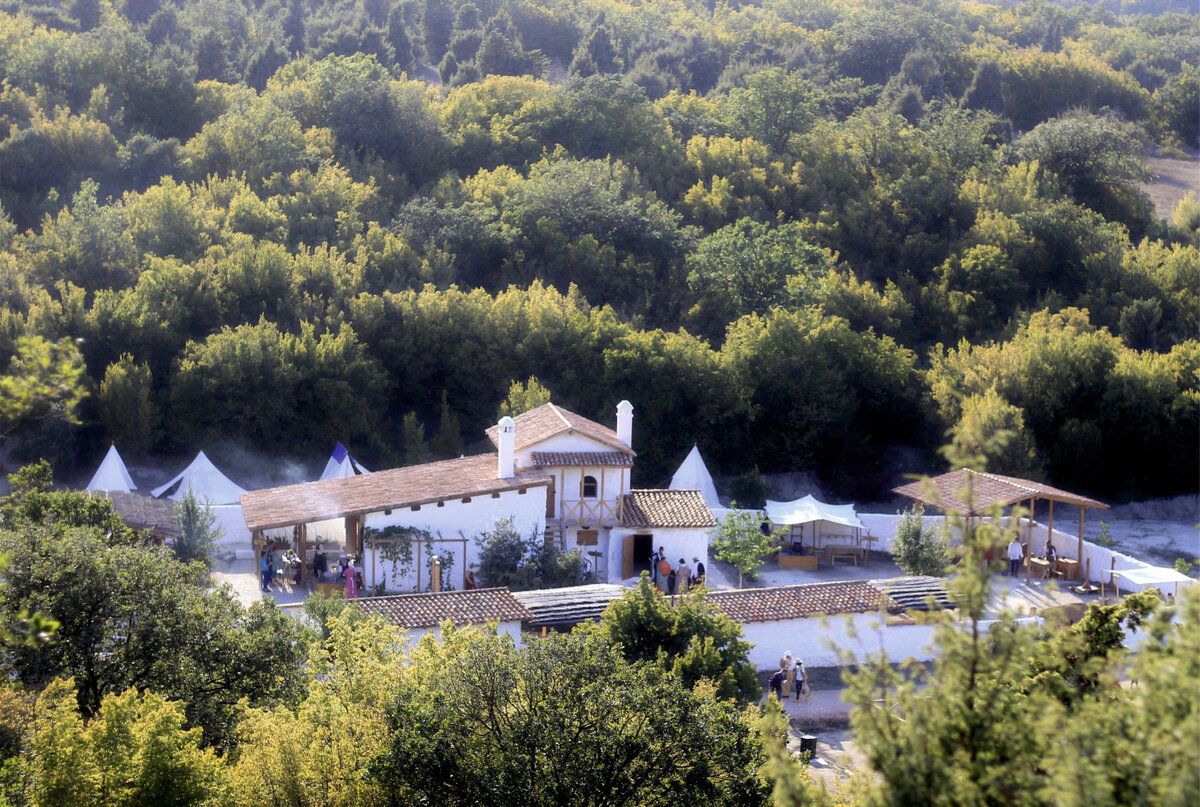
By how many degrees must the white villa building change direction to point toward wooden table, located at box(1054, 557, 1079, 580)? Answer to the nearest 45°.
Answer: approximately 90° to its left

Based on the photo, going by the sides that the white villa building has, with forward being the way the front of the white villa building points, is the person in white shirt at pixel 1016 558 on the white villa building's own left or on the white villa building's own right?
on the white villa building's own left

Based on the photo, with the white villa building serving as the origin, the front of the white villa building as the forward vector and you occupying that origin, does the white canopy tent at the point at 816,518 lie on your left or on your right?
on your left

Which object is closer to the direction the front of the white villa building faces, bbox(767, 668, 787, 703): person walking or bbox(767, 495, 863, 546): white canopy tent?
the person walking

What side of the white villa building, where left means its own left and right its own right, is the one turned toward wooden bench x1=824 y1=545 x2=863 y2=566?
left

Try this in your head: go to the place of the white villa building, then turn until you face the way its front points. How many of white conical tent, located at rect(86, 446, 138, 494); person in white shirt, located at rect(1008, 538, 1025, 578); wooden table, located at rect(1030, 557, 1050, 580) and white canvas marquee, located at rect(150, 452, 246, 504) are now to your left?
2

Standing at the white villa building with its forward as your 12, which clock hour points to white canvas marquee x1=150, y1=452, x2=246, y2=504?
The white canvas marquee is roughly at 4 o'clock from the white villa building.

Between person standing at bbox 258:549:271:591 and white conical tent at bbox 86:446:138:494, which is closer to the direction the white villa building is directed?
the person standing

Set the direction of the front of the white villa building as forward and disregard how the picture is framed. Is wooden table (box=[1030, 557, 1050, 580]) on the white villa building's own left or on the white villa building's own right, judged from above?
on the white villa building's own left

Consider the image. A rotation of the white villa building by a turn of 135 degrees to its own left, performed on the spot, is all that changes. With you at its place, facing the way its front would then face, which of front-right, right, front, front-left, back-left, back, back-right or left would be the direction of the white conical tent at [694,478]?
front

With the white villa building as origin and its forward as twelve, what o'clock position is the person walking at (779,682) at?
The person walking is roughly at 11 o'clock from the white villa building.

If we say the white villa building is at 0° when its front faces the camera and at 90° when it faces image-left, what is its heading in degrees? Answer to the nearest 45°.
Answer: approximately 0°
